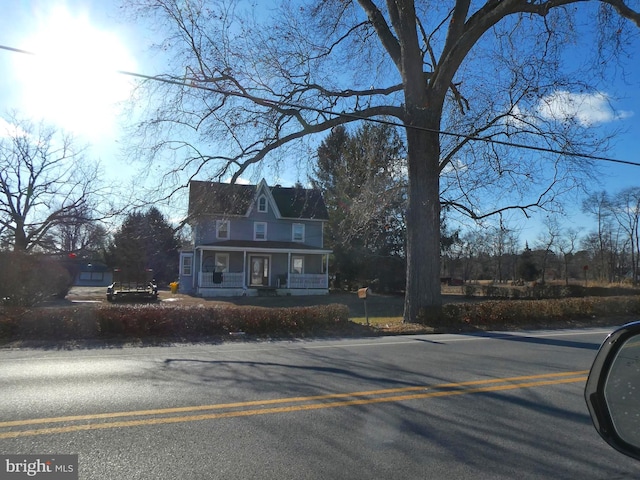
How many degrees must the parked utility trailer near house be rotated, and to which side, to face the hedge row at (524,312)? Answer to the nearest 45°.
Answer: approximately 135° to its right

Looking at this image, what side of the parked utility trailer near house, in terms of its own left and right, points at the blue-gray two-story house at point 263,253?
left

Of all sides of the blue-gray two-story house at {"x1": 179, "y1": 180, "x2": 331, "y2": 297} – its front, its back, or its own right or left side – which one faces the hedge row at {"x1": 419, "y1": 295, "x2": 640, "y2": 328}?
front

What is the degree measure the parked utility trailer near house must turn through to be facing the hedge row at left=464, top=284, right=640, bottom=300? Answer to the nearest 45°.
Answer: approximately 90° to its right

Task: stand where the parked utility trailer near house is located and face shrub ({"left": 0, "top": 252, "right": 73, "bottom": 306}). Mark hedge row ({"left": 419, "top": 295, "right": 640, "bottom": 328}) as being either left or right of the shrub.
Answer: left

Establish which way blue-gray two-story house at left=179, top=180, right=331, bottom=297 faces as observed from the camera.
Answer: facing the viewer

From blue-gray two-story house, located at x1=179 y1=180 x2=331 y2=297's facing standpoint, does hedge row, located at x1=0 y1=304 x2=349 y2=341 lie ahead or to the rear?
ahead
